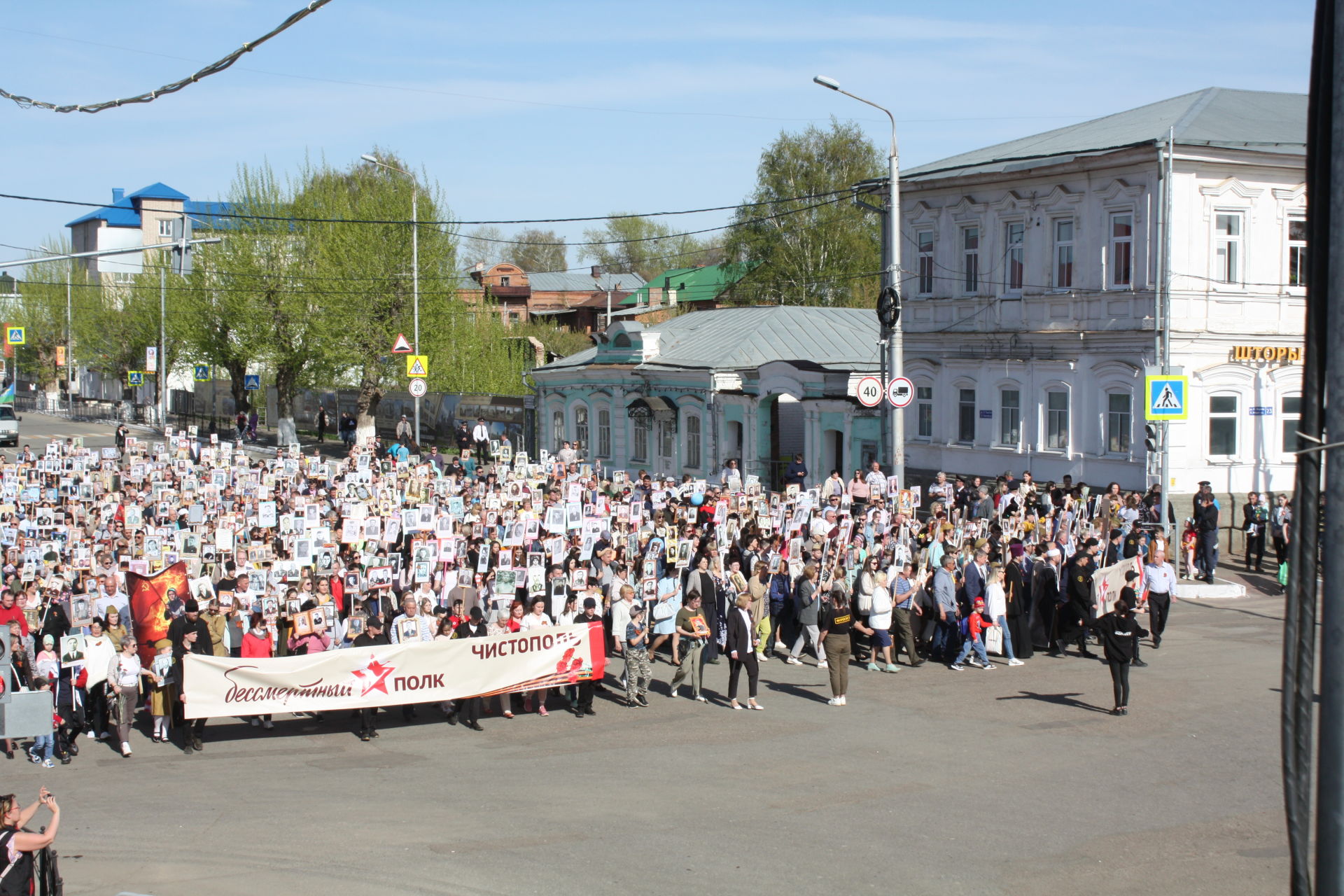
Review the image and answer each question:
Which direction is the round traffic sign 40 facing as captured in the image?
toward the camera

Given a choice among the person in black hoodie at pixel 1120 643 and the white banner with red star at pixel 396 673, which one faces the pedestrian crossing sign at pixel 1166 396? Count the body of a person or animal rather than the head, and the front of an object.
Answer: the person in black hoodie

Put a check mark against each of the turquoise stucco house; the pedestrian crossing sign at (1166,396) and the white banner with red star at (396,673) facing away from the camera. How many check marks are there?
0

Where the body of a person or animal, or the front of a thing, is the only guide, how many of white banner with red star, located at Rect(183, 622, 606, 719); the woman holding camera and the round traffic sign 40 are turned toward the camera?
2

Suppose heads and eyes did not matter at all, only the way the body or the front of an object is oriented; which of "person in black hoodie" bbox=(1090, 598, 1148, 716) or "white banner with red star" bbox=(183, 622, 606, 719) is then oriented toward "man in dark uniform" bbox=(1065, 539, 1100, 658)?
the person in black hoodie

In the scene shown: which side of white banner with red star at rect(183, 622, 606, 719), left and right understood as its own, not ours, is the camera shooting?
front

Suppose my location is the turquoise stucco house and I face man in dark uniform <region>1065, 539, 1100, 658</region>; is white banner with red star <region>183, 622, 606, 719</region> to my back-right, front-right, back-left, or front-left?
front-right

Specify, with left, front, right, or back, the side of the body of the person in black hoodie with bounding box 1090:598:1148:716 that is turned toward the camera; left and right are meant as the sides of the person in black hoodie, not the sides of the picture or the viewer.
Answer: back

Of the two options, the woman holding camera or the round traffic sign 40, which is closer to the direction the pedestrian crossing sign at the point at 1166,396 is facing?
the woman holding camera

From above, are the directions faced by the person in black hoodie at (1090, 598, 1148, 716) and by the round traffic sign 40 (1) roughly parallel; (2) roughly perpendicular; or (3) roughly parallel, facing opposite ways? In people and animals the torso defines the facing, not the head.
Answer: roughly parallel, facing opposite ways

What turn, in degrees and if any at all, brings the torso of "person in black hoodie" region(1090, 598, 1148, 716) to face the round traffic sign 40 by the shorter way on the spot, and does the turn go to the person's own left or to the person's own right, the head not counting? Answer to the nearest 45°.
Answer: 0° — they already face it

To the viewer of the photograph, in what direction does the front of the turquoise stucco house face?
facing the viewer and to the left of the viewer

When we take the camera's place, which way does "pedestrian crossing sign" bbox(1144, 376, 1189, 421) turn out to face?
facing the viewer
